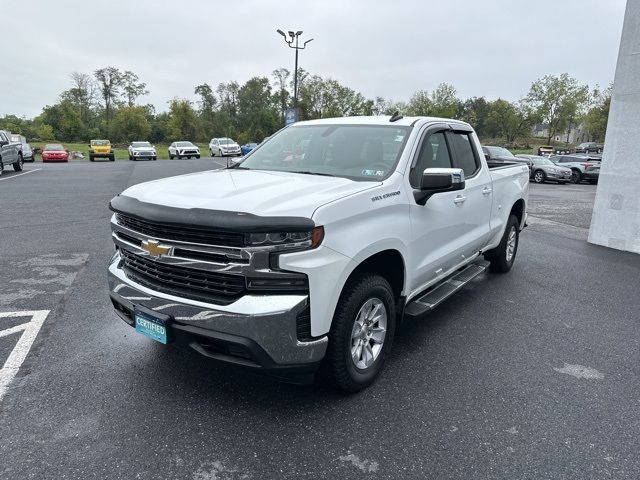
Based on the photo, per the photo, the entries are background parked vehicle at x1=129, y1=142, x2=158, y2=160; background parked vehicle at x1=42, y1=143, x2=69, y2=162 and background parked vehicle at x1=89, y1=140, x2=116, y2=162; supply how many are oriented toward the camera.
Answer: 3

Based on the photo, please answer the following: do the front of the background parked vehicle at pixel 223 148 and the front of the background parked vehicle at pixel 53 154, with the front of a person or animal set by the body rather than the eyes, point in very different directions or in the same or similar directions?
same or similar directions

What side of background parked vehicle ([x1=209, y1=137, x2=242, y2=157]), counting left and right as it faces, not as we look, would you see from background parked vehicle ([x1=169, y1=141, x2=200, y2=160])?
right

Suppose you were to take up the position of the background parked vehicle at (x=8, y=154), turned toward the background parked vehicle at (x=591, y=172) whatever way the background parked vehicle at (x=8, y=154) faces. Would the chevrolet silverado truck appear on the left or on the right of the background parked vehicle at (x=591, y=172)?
right

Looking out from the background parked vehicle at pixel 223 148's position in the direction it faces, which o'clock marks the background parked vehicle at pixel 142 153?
the background parked vehicle at pixel 142 153 is roughly at 3 o'clock from the background parked vehicle at pixel 223 148.

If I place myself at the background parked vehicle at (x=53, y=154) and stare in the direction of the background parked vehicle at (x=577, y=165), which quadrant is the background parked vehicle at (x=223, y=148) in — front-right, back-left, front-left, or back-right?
front-left

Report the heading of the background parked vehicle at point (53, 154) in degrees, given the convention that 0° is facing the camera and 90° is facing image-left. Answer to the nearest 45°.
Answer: approximately 0°

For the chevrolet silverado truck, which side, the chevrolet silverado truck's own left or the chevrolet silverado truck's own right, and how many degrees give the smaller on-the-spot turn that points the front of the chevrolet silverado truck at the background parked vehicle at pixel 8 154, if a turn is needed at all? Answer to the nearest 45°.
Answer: approximately 90° to the chevrolet silverado truck's own right

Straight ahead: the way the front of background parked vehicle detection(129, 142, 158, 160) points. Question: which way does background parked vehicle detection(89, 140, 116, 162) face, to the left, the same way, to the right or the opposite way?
the same way

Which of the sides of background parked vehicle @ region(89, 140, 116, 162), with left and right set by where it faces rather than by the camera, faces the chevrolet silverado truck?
front

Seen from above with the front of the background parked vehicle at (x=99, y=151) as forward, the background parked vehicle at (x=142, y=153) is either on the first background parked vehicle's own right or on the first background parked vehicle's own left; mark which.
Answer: on the first background parked vehicle's own left

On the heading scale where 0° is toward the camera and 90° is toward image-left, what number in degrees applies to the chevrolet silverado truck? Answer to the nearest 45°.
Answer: approximately 45°

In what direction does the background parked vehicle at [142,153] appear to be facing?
toward the camera

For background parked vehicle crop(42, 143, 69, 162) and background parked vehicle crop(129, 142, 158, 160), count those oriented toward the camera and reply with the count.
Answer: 2

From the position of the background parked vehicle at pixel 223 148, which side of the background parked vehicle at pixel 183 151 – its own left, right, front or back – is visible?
left

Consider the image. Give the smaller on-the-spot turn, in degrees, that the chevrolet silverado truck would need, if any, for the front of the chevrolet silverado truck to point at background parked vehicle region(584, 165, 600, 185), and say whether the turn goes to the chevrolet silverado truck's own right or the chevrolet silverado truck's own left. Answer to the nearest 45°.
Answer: approximately 180°

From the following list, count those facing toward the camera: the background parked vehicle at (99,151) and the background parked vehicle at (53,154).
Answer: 2

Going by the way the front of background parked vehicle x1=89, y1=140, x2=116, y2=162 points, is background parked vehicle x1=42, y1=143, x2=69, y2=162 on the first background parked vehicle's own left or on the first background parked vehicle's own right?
on the first background parked vehicle's own right

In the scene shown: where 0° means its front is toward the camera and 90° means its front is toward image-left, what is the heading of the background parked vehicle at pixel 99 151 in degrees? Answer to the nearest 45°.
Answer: approximately 0°
